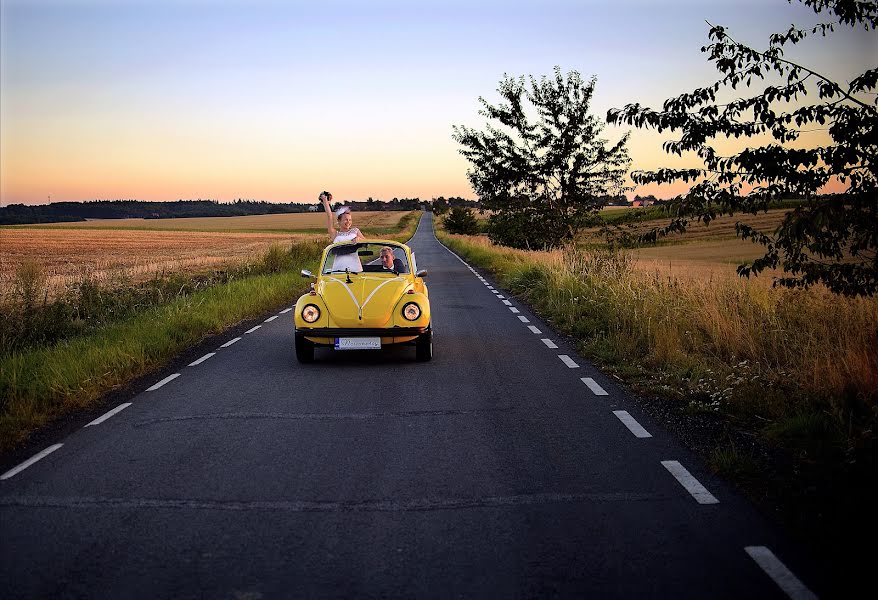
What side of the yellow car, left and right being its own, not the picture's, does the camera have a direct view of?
front
